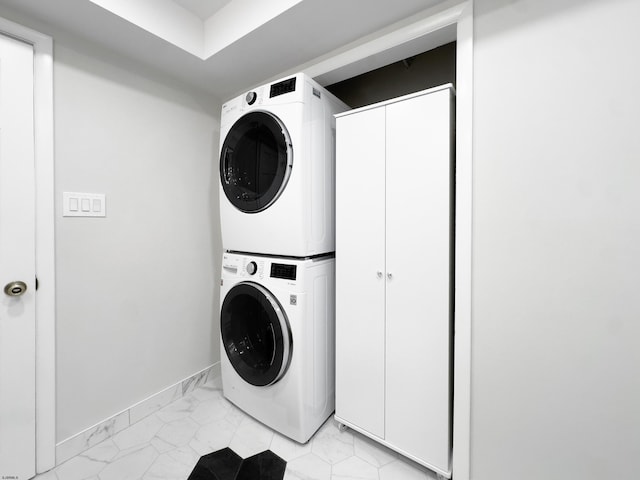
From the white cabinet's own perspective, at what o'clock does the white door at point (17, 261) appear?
The white door is roughly at 1 o'clock from the white cabinet.

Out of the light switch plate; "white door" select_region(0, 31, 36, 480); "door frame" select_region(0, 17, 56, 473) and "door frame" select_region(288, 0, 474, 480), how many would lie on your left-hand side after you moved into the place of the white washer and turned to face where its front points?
1

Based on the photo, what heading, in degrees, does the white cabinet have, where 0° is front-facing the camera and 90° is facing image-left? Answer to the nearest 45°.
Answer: approximately 45°

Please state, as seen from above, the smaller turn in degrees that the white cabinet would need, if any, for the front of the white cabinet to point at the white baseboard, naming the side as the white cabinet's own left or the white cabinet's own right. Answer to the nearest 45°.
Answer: approximately 45° to the white cabinet's own right

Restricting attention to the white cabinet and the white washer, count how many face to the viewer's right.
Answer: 0

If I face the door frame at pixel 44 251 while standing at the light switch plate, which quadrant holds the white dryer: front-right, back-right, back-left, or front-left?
back-left

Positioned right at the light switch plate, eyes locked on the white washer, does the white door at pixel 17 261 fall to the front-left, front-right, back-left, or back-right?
back-right

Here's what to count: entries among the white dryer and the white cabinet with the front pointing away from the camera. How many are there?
0

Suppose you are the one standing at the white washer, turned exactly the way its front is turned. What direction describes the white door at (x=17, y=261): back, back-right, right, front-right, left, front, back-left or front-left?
front-right

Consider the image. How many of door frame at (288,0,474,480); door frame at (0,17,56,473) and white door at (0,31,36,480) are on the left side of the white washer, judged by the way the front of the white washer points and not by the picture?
1

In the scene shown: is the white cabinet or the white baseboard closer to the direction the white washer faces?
the white baseboard

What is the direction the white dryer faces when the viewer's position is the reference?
facing the viewer and to the left of the viewer
